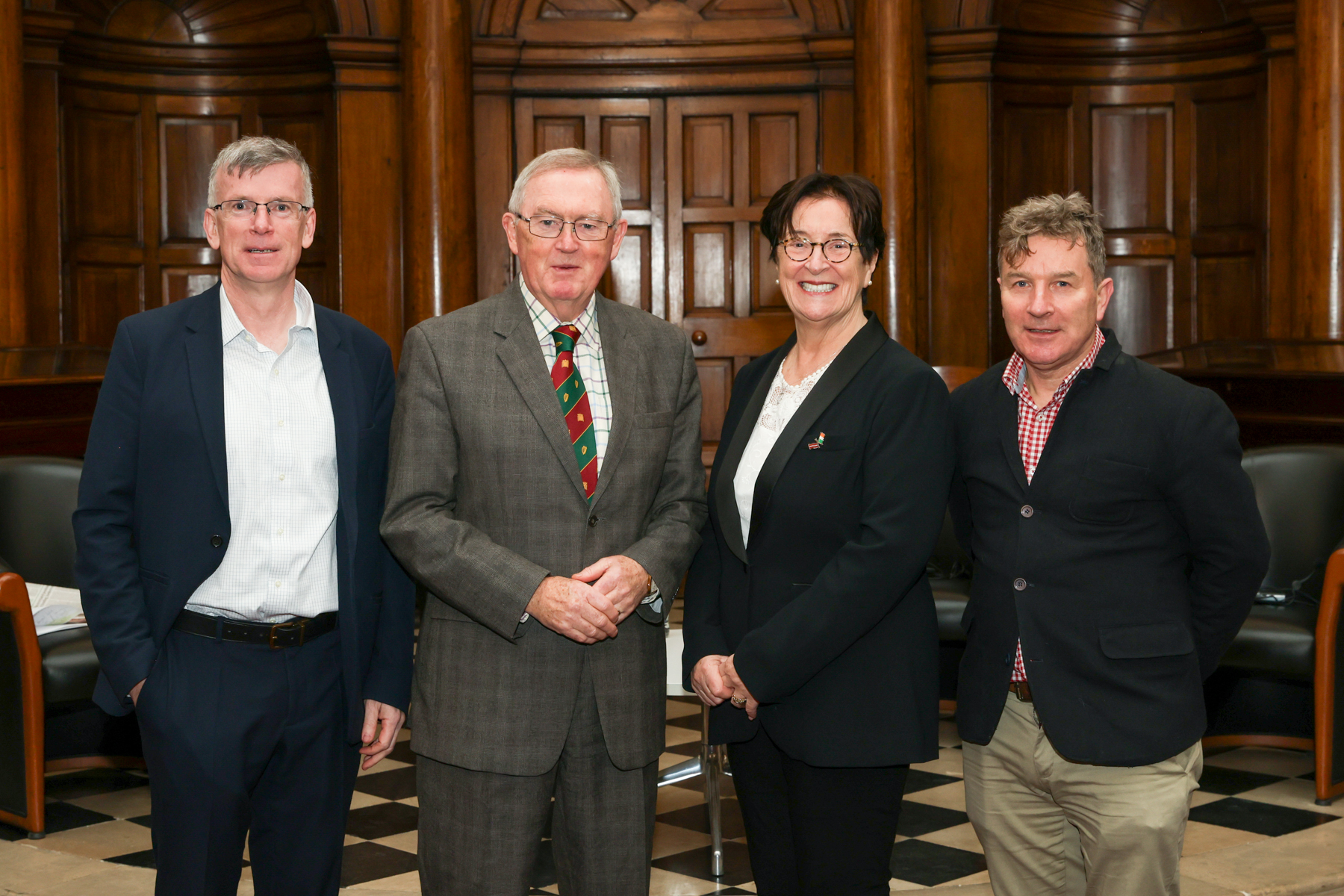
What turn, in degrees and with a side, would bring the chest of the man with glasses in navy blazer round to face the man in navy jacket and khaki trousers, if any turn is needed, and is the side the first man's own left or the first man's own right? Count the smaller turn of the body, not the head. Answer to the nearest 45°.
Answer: approximately 90° to the first man's own left

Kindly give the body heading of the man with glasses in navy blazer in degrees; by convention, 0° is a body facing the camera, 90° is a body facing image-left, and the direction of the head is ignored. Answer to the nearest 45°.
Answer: approximately 0°

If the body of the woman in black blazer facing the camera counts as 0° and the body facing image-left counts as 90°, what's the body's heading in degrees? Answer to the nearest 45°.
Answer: approximately 45°

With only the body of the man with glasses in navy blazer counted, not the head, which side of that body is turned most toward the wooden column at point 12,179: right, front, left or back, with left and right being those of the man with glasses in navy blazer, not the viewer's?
back

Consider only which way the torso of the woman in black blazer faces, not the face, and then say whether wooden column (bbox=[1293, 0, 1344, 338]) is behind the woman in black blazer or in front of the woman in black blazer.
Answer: behind

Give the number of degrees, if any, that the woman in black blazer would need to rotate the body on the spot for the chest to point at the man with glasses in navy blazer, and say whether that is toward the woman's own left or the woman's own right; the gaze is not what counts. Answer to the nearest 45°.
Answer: approximately 45° to the woman's own right

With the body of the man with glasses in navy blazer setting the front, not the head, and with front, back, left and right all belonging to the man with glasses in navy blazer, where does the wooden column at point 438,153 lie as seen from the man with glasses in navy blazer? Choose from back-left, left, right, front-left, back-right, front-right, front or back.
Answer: back

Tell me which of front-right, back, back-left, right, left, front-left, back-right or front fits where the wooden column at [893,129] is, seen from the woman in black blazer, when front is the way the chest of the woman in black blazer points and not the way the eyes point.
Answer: back-right

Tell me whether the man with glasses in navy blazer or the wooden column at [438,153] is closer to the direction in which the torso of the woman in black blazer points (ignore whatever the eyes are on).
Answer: the man with glasses in navy blazer

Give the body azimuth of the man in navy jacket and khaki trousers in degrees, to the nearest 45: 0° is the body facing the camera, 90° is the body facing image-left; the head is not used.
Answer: approximately 45°
